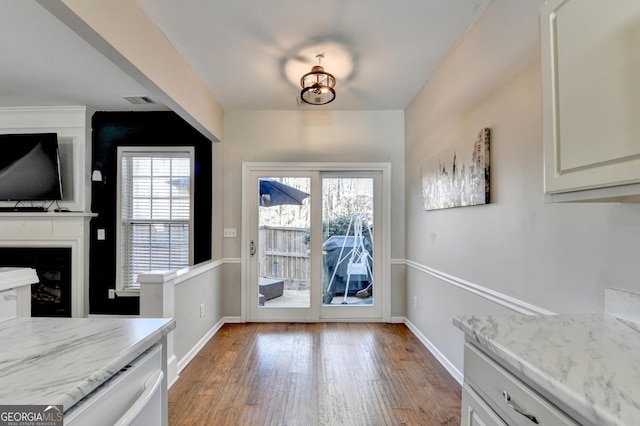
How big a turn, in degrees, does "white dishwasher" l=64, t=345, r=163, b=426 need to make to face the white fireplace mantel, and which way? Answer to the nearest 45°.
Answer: approximately 135° to its left

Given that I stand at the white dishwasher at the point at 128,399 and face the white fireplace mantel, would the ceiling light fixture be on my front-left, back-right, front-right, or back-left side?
front-right

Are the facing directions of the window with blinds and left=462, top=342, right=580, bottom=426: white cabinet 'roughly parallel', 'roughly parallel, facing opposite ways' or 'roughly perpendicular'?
roughly perpendicular

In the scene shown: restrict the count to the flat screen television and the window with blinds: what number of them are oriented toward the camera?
2

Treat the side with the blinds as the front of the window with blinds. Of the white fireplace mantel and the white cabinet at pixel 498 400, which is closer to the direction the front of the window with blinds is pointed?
the white cabinet

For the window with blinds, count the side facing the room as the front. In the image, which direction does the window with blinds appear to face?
toward the camera

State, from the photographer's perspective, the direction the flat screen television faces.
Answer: facing the viewer

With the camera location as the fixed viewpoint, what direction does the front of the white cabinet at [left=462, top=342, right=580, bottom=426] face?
facing the viewer and to the left of the viewer

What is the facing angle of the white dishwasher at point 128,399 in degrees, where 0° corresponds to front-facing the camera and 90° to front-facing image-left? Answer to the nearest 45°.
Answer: approximately 315°

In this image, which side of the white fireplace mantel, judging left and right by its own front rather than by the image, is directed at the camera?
front

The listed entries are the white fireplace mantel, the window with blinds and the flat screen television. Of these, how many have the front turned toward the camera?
3

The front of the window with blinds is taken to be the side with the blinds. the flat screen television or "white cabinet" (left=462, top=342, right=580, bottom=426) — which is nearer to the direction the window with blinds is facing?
the white cabinet

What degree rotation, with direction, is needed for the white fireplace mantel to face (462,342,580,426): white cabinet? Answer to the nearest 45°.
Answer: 0° — it already faces it

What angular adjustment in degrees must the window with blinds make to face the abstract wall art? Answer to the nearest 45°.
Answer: approximately 45° to its left
